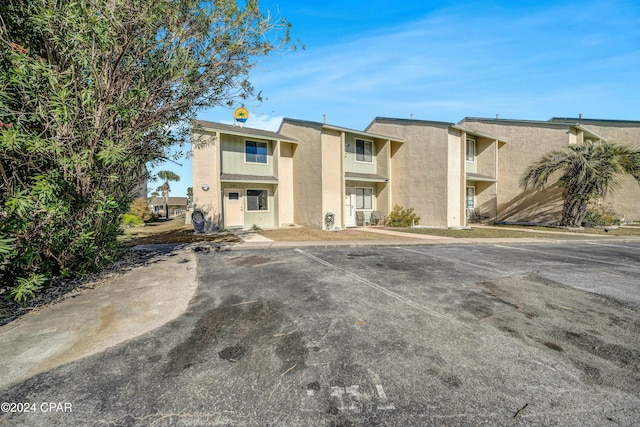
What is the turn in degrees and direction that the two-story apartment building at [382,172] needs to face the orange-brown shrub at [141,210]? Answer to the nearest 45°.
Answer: approximately 135° to its right

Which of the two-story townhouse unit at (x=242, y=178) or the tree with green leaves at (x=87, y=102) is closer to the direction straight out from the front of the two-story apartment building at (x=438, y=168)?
the tree with green leaves

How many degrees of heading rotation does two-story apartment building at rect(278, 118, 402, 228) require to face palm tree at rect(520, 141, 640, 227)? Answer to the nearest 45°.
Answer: approximately 45° to its left

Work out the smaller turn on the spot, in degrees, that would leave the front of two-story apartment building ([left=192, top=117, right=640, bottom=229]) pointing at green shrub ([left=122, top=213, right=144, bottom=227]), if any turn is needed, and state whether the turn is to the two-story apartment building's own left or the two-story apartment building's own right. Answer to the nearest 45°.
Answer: approximately 135° to the two-story apartment building's own right

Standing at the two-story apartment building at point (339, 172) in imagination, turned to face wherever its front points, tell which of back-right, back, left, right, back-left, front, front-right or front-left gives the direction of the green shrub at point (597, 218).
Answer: front-left

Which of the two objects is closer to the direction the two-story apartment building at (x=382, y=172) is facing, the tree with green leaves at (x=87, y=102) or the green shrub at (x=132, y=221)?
the tree with green leaves

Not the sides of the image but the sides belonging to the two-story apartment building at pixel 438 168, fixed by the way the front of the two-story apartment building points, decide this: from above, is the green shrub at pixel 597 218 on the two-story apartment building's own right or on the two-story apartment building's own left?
on the two-story apartment building's own left

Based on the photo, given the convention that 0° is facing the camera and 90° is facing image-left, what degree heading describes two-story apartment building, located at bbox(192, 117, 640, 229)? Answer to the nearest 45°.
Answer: approximately 315°

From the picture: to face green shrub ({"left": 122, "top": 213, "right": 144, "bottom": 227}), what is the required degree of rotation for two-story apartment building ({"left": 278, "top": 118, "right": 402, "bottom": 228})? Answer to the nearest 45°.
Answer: approximately 135° to its right
